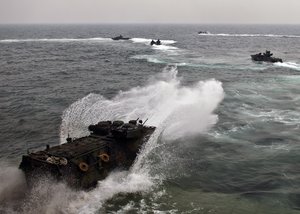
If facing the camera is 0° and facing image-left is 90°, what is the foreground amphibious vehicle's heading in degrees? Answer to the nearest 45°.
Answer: approximately 225°
